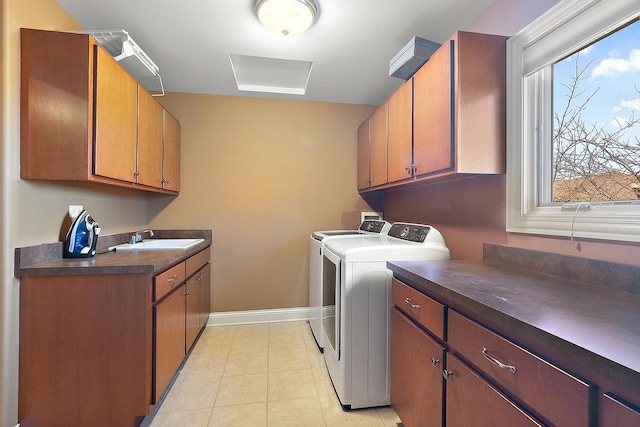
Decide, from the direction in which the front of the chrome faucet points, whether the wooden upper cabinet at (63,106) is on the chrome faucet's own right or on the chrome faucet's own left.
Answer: on the chrome faucet's own right

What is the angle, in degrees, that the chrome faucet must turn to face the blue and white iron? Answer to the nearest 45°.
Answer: approximately 90° to its right

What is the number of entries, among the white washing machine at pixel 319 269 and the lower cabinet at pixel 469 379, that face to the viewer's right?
0

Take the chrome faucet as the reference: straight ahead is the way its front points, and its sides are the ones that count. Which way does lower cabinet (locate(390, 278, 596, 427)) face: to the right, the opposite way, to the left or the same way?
the opposite way

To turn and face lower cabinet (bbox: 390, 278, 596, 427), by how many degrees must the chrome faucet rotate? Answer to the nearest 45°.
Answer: approximately 90° to its right

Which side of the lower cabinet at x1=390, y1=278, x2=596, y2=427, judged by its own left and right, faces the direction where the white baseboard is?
right

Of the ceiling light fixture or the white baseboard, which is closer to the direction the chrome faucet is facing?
the white baseboard

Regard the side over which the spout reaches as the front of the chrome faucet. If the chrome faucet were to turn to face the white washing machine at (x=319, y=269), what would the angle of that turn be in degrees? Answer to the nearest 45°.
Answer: approximately 45° to its right

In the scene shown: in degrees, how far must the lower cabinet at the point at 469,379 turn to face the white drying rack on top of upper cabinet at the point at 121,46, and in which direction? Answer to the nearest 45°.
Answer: approximately 45° to its right

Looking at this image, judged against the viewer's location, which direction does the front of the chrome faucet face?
facing to the right of the viewer

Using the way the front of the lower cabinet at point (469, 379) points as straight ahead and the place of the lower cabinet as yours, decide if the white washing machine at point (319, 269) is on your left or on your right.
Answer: on your right
